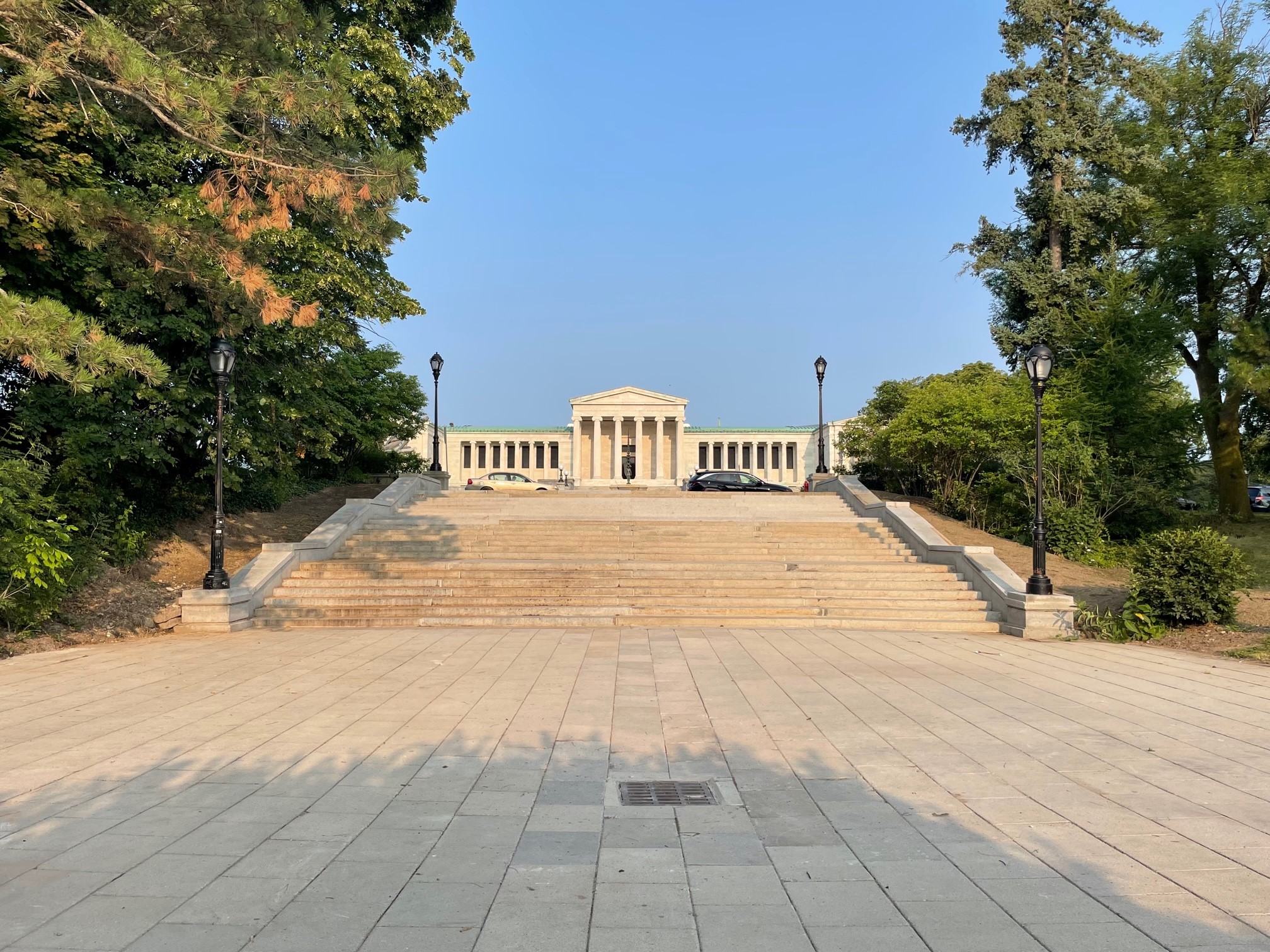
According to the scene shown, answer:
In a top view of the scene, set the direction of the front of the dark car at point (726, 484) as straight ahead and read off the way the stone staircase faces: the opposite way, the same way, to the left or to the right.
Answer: to the right

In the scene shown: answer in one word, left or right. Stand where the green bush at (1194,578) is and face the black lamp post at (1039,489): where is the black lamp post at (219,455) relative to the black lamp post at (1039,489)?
left

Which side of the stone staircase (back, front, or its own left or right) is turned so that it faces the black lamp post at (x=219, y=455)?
right

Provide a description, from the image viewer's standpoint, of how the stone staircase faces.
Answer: facing the viewer

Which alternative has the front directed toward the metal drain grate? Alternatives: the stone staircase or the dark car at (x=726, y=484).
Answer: the stone staircase

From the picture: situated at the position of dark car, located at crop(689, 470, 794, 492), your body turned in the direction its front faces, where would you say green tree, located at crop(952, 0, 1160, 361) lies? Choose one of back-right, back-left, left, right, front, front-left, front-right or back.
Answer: front-right

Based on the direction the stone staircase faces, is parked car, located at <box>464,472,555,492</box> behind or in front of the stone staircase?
behind

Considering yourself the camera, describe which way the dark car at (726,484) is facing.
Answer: facing to the right of the viewer

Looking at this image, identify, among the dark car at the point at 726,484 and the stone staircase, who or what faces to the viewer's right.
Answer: the dark car

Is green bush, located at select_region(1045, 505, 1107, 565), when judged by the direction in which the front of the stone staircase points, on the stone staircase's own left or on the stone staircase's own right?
on the stone staircase's own left

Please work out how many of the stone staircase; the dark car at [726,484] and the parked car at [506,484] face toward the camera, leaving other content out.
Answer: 1
